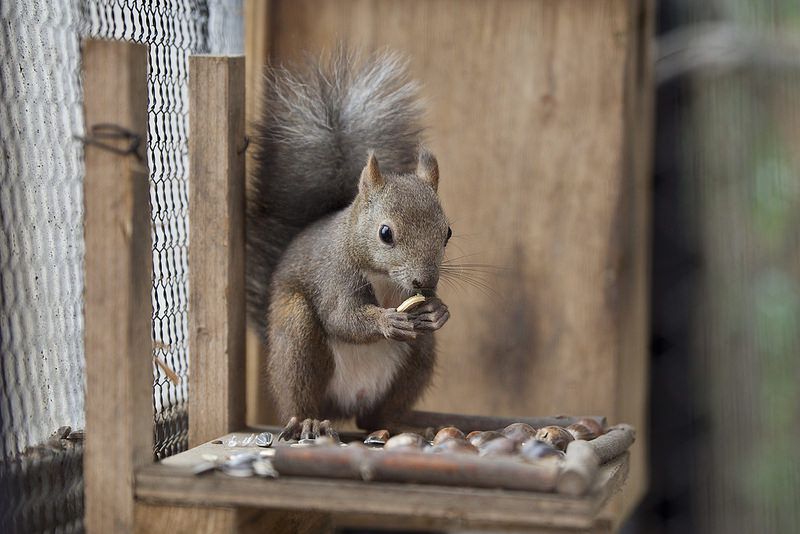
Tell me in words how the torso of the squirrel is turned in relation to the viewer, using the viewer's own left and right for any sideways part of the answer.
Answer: facing the viewer and to the right of the viewer
